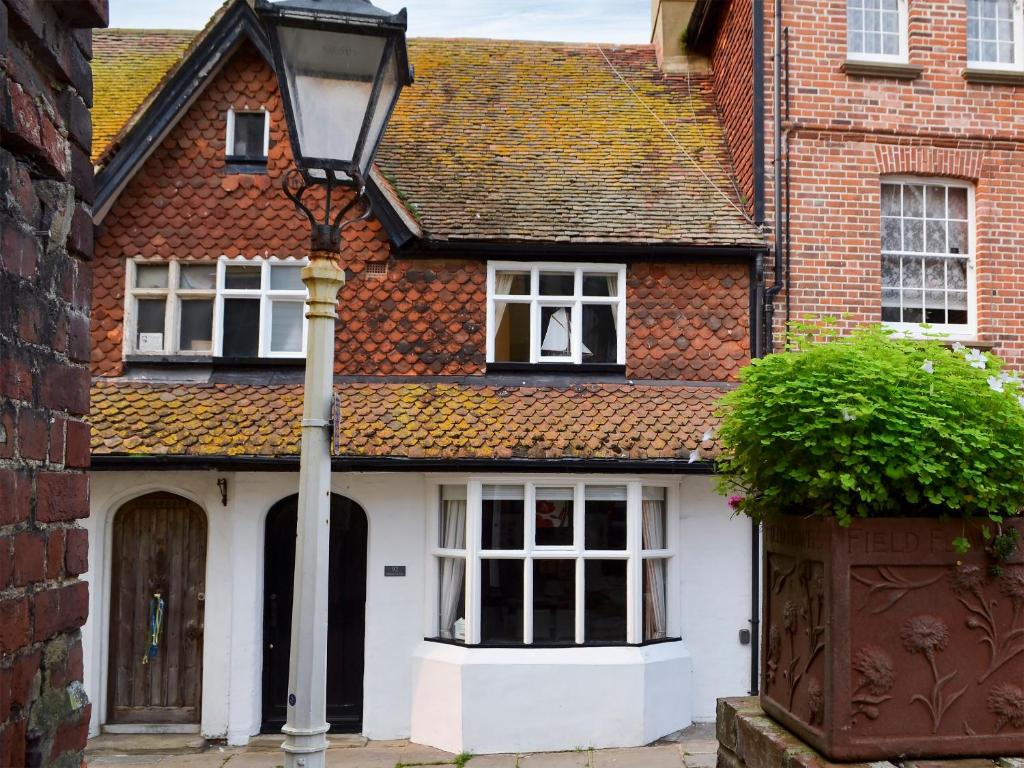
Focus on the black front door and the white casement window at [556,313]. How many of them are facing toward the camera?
2

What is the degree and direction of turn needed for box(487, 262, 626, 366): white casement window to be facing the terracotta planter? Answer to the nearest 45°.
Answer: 0° — it already faces it

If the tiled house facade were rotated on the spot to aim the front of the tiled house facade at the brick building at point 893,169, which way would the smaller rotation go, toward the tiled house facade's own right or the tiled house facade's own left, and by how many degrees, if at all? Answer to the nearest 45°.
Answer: approximately 90° to the tiled house facade's own left

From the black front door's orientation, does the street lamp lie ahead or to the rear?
ahead

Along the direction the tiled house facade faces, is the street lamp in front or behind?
in front

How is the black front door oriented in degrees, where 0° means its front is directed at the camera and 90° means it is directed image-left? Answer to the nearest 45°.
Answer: approximately 0°
